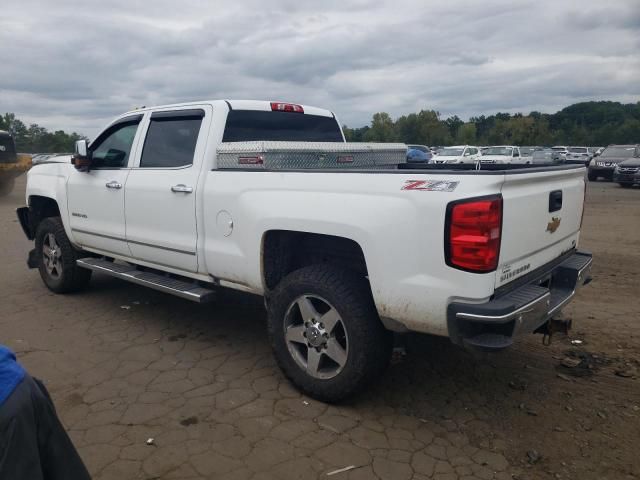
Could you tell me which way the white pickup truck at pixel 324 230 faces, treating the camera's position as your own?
facing away from the viewer and to the left of the viewer

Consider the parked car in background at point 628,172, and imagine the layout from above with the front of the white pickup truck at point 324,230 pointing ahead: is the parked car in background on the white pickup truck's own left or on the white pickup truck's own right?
on the white pickup truck's own right

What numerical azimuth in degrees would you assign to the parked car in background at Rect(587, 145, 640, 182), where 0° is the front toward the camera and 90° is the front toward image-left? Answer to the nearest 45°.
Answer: approximately 45°

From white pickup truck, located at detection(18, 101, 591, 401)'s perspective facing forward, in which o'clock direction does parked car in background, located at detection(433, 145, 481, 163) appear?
The parked car in background is roughly at 2 o'clock from the white pickup truck.

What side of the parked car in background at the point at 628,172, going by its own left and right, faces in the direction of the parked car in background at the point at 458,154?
right

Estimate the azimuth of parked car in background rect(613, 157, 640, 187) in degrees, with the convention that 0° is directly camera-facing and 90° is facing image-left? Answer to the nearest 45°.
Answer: approximately 45°
